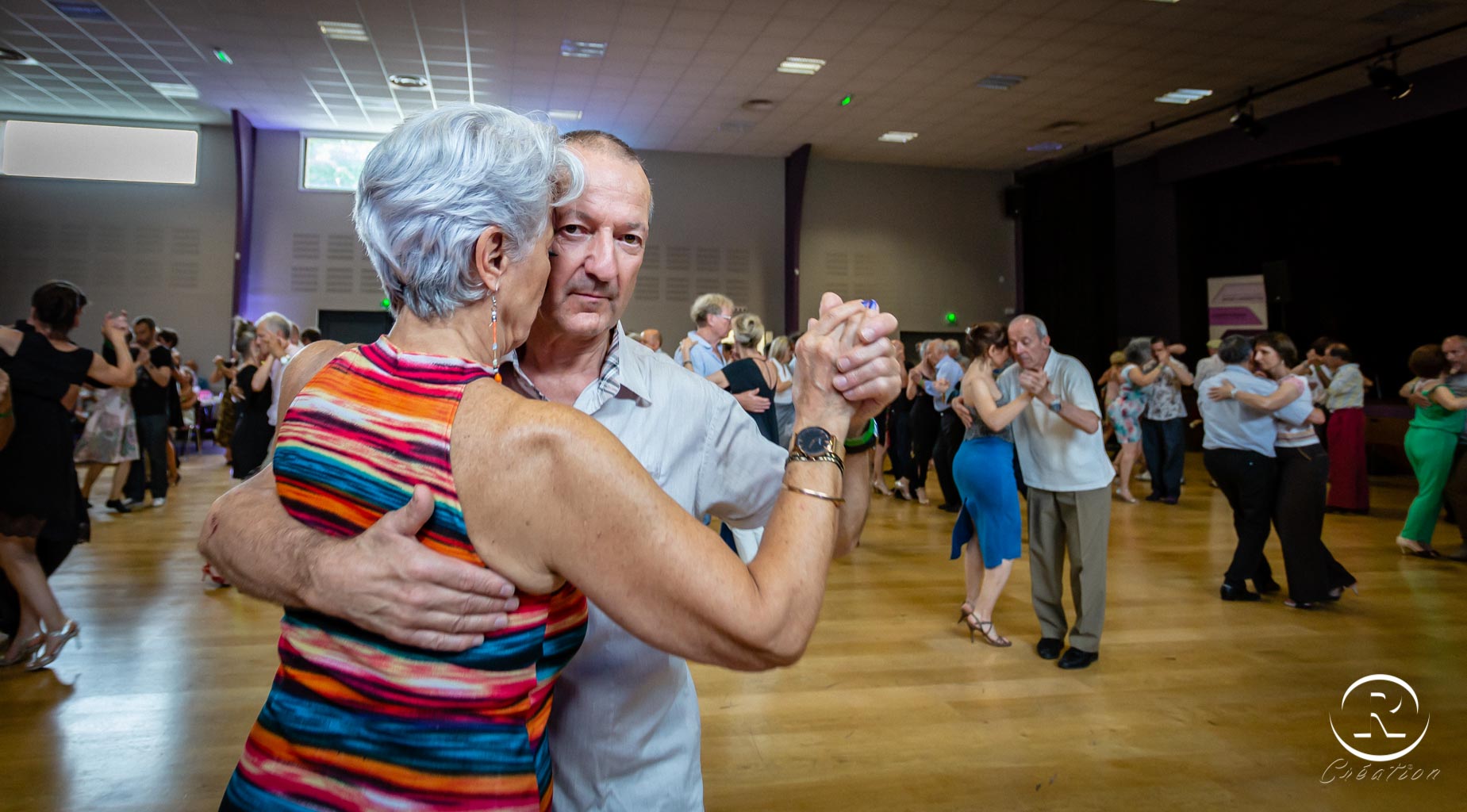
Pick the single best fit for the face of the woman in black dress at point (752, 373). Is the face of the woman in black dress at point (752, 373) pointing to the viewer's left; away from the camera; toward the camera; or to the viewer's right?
away from the camera

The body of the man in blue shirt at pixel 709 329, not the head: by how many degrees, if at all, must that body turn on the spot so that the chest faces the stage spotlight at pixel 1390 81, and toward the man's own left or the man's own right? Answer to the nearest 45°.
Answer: approximately 90° to the man's own left

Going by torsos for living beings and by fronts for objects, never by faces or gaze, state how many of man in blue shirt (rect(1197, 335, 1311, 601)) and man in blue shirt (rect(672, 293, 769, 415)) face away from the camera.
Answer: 1

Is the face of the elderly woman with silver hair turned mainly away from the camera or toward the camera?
away from the camera

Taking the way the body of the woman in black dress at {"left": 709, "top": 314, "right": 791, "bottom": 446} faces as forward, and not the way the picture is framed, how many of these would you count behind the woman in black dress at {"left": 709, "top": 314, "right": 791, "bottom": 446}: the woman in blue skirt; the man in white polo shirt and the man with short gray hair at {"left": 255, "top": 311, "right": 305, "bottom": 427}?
2

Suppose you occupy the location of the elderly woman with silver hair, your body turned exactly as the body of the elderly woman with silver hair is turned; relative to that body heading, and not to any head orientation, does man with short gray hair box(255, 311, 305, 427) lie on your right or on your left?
on your left

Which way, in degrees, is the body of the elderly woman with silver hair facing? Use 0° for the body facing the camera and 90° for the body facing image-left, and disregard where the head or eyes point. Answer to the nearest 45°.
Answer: approximately 225°

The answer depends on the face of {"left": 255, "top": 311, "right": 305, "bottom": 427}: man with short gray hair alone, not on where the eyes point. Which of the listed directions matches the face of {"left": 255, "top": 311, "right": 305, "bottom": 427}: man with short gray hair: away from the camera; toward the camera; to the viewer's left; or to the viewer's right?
to the viewer's left

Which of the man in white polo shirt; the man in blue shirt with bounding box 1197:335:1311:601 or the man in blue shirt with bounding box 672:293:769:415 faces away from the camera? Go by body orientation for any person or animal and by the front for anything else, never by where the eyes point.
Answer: the man in blue shirt with bounding box 1197:335:1311:601

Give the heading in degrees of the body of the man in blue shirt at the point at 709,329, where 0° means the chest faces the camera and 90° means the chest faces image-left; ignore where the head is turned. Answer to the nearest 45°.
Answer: approximately 315°

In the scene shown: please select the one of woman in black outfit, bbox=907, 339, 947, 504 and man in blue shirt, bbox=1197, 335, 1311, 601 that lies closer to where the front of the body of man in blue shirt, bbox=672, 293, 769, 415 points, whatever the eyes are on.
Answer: the man in blue shirt
